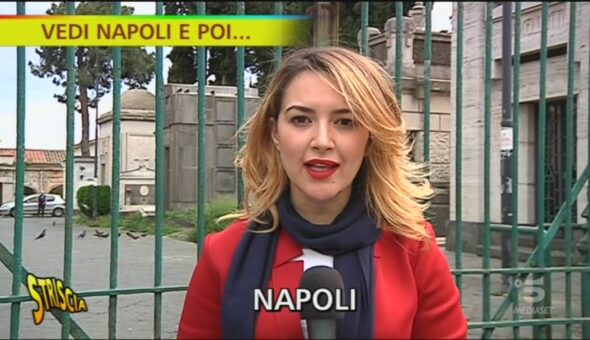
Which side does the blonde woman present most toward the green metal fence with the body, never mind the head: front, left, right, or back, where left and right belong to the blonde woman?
back

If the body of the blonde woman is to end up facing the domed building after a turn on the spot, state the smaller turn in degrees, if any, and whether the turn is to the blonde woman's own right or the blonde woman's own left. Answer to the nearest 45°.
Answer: approximately 135° to the blonde woman's own right

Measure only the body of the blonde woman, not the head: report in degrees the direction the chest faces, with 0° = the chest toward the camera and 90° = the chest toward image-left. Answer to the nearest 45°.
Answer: approximately 0°

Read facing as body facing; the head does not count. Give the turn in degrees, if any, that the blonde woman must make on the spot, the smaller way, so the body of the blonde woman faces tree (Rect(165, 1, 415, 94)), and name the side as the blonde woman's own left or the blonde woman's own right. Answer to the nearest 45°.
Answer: approximately 180°

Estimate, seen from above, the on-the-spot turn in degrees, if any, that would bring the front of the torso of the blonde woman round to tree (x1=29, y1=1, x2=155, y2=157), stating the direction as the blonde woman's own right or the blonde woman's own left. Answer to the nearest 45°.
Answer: approximately 135° to the blonde woman's own right
